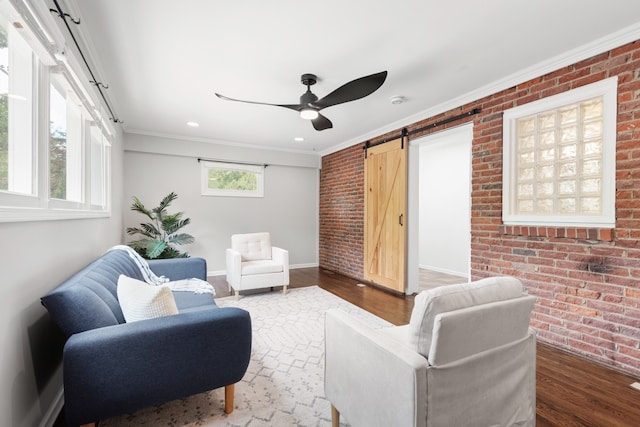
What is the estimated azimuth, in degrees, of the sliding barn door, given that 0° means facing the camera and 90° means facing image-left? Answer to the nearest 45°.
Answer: approximately 45°

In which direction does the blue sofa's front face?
to the viewer's right

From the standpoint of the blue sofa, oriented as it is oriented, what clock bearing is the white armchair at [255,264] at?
The white armchair is roughly at 10 o'clock from the blue sofa.

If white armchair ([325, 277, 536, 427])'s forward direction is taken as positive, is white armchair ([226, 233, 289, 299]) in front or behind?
in front

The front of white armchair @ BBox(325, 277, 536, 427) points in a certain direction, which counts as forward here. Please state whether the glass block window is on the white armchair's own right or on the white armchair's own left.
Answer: on the white armchair's own right

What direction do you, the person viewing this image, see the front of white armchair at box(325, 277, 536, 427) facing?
facing away from the viewer and to the left of the viewer

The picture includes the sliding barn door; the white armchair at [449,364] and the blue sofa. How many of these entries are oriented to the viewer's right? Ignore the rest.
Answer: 1

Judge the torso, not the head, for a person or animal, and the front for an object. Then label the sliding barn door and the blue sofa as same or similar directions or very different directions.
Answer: very different directions

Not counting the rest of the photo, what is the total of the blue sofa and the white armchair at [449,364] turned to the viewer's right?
1

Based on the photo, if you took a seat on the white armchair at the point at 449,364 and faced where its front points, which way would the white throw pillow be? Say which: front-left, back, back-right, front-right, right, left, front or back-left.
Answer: front-left

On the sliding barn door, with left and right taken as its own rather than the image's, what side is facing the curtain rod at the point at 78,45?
front

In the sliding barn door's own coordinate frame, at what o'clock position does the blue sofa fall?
The blue sofa is roughly at 11 o'clock from the sliding barn door.
